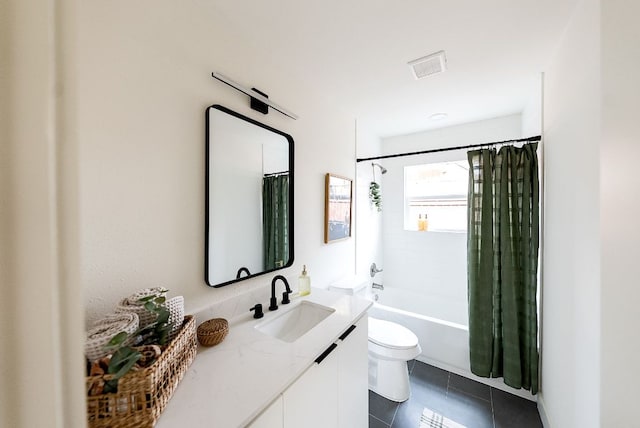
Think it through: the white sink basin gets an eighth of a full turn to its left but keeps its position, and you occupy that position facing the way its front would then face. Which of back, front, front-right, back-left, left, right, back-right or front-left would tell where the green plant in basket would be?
back-right

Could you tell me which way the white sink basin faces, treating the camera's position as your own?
facing the viewer and to the right of the viewer

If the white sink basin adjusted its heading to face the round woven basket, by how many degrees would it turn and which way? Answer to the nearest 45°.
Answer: approximately 90° to its right

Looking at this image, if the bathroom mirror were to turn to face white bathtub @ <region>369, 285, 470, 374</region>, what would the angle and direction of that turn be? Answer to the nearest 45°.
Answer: approximately 45° to its left

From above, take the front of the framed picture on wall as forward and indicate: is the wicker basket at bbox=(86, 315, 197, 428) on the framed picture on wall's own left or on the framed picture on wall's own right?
on the framed picture on wall's own right

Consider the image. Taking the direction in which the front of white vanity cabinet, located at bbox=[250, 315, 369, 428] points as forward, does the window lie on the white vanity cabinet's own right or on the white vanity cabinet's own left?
on the white vanity cabinet's own left

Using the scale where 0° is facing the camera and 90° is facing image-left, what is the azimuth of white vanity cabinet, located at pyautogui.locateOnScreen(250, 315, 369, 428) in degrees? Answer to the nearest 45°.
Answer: approximately 315°

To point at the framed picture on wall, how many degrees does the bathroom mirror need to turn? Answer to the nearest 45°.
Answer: approximately 90° to its left

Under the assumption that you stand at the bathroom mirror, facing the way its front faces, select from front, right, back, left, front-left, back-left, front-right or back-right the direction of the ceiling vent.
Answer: front-left
